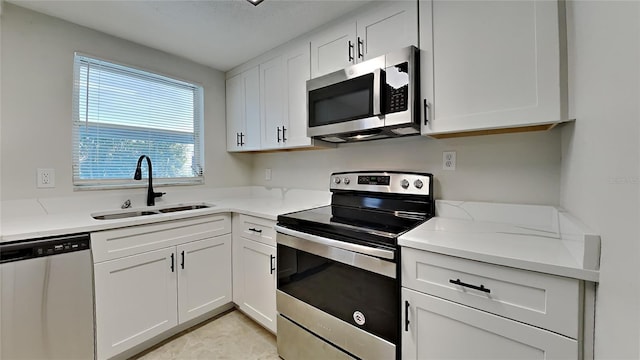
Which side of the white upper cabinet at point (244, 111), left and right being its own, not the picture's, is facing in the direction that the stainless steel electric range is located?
left

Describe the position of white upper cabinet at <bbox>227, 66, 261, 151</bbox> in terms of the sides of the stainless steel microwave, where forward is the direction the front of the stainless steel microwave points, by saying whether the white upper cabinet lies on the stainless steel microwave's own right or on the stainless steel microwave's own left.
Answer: on the stainless steel microwave's own right

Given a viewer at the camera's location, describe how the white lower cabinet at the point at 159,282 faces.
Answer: facing the viewer and to the right of the viewer

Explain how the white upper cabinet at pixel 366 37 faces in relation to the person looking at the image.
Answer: facing the viewer and to the left of the viewer

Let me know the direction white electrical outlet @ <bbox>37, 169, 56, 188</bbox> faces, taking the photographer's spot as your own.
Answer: facing the viewer

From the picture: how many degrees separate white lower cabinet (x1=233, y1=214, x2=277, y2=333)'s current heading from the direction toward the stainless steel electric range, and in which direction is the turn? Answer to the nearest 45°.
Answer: approximately 90° to its left

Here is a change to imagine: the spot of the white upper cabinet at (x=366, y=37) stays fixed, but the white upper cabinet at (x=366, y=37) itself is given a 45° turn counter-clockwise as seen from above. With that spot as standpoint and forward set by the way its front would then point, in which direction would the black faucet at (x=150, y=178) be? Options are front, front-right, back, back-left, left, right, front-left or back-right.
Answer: right

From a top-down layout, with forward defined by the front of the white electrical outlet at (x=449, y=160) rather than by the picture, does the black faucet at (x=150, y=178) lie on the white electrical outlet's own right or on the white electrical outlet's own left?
on the white electrical outlet's own right

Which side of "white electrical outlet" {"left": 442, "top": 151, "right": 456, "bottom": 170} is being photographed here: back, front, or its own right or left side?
front

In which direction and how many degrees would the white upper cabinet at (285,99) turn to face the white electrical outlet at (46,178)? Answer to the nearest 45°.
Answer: approximately 45° to its right

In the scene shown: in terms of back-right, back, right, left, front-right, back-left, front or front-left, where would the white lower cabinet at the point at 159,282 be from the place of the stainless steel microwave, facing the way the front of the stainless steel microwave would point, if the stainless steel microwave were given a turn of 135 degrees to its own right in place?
left

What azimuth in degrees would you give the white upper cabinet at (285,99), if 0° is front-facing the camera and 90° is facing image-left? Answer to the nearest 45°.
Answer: approximately 45°

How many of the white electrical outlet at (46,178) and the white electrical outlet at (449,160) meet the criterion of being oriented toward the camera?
2

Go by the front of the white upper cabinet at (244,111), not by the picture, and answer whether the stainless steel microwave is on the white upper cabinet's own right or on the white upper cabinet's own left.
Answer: on the white upper cabinet's own left
